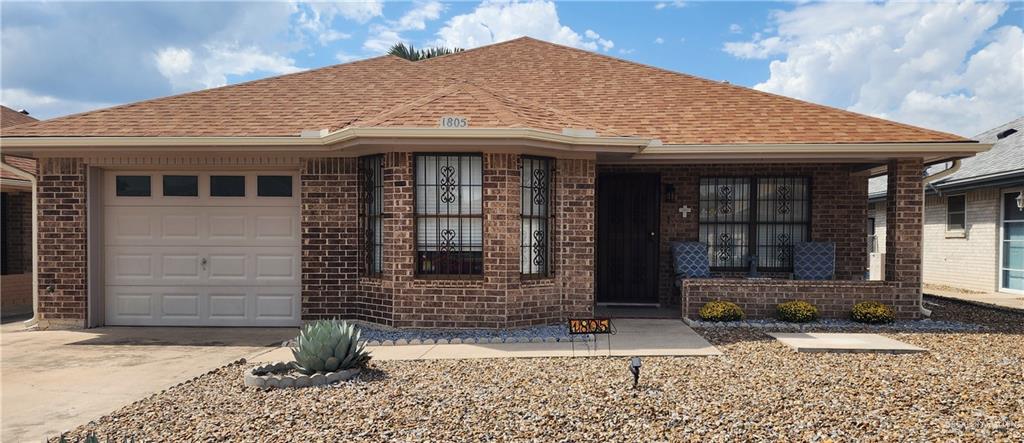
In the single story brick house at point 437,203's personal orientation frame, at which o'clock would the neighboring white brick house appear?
The neighboring white brick house is roughly at 8 o'clock from the single story brick house.

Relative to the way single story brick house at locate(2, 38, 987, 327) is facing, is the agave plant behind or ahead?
ahead

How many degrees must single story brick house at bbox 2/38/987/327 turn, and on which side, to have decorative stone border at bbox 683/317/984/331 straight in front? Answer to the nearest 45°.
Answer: approximately 90° to its left

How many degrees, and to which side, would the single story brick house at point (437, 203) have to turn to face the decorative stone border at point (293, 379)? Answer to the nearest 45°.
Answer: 0° — it already faces it

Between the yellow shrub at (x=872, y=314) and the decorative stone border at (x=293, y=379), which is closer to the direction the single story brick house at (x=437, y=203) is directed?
the decorative stone border

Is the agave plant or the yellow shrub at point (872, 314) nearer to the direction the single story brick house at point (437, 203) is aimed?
the agave plant

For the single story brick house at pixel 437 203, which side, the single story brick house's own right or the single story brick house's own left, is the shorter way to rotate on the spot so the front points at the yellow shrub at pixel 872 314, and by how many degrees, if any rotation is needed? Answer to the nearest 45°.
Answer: approximately 90° to the single story brick house's own left

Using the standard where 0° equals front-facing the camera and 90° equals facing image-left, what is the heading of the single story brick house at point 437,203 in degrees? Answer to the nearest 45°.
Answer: approximately 0°
